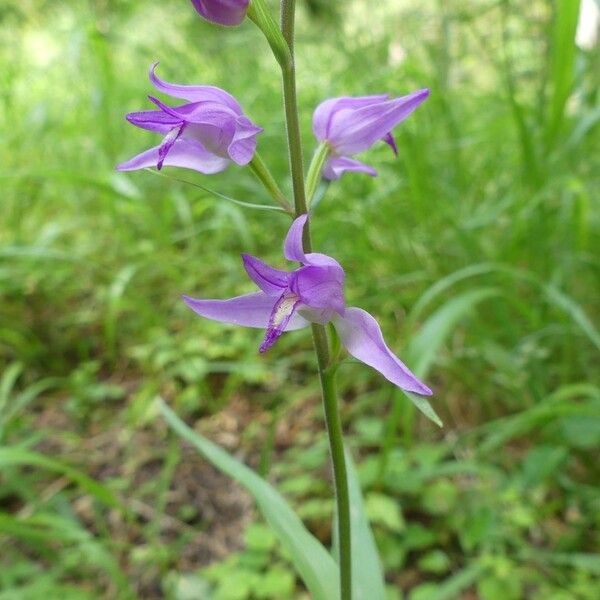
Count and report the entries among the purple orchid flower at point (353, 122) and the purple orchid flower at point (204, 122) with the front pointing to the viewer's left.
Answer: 1

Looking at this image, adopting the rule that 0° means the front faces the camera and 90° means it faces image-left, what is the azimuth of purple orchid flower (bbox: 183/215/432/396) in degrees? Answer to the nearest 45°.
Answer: approximately 45°

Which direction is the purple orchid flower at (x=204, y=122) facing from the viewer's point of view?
to the viewer's left

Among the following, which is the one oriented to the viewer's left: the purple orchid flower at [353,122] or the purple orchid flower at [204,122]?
the purple orchid flower at [204,122]

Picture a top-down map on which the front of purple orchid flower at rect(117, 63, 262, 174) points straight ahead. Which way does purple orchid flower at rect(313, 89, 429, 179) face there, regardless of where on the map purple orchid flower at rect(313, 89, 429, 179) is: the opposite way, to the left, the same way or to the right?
the opposite way

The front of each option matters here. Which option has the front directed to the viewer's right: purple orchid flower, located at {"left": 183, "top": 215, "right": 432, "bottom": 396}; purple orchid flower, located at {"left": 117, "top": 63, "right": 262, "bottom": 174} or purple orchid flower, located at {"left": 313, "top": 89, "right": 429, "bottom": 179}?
purple orchid flower, located at {"left": 313, "top": 89, "right": 429, "bottom": 179}

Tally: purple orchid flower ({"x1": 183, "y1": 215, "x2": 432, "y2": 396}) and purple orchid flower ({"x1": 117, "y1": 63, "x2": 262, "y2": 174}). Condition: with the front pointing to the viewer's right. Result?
0

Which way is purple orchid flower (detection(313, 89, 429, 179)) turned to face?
to the viewer's right
